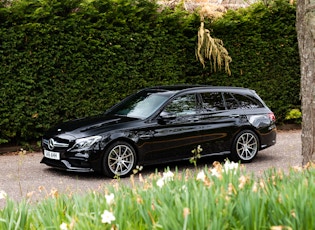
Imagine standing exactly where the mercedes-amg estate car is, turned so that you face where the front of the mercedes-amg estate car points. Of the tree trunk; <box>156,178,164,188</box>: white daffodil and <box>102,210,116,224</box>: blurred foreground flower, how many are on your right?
0

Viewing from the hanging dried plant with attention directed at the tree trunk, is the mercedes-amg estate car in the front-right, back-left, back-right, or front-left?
front-right

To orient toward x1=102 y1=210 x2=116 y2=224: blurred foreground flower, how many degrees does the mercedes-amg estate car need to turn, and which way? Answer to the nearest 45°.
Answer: approximately 45° to its left

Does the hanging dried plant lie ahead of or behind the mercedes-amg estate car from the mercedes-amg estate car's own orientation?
behind

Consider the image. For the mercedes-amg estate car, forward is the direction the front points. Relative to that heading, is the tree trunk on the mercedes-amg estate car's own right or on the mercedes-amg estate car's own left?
on the mercedes-amg estate car's own left

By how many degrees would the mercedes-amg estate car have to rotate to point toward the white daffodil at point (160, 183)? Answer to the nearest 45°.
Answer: approximately 45° to its left

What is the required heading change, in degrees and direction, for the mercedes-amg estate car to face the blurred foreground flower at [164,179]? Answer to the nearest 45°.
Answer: approximately 45° to its left

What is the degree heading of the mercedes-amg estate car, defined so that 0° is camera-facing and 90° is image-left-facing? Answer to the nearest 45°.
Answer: approximately 45°

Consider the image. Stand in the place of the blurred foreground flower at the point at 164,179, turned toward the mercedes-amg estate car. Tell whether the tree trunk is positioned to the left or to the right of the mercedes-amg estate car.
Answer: right

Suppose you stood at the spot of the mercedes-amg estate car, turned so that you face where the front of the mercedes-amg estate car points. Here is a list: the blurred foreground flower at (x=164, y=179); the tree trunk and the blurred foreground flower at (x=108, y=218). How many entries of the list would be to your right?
0
